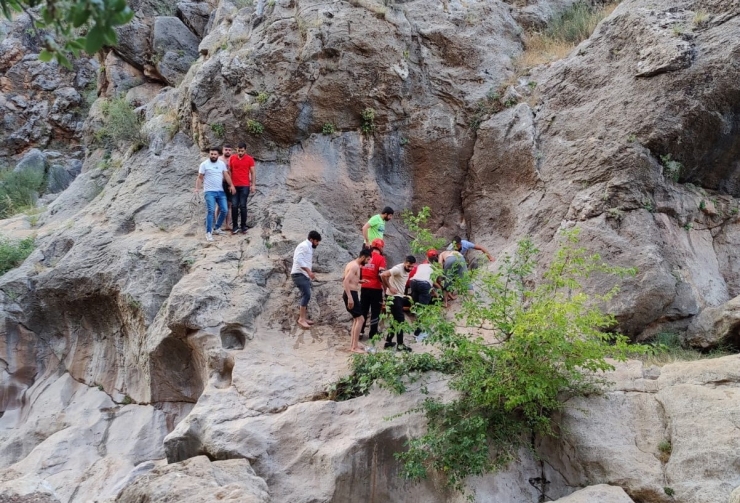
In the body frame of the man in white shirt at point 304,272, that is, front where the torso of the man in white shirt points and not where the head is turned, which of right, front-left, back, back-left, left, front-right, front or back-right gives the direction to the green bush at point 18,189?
back-left

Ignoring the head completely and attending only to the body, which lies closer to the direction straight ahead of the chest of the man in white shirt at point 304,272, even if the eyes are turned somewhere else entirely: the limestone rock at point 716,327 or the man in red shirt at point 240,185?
the limestone rock

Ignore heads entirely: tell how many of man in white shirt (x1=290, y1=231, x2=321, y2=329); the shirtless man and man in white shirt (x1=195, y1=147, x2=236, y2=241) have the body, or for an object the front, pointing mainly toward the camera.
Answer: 1

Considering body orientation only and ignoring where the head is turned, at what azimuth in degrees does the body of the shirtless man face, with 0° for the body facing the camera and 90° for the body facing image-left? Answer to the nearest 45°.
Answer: approximately 270°

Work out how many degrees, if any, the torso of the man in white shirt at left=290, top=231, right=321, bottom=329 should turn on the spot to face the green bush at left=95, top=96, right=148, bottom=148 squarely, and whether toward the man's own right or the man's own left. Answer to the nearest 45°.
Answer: approximately 135° to the man's own left

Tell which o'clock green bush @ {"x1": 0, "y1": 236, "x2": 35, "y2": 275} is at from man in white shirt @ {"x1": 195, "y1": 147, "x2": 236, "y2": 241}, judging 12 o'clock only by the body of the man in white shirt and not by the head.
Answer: The green bush is roughly at 4 o'clock from the man in white shirt.

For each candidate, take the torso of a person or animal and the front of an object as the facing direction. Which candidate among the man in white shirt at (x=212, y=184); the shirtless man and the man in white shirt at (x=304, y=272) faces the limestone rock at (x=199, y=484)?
the man in white shirt at (x=212, y=184)

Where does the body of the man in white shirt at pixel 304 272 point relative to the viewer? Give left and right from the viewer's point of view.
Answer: facing to the right of the viewer

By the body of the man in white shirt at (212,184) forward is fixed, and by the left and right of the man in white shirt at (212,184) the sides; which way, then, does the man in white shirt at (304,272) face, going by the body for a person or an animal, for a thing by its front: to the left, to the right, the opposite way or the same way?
to the left

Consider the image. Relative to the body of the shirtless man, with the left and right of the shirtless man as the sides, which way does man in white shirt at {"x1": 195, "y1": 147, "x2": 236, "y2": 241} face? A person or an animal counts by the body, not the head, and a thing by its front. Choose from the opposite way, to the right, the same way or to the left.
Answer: to the right

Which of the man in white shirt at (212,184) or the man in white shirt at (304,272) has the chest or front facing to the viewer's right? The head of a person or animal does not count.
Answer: the man in white shirt at (304,272)

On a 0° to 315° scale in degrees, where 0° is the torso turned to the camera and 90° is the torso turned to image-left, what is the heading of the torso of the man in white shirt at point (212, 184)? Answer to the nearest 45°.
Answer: approximately 0°

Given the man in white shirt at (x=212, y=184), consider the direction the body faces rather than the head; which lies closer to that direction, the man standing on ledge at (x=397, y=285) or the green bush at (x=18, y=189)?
the man standing on ledge

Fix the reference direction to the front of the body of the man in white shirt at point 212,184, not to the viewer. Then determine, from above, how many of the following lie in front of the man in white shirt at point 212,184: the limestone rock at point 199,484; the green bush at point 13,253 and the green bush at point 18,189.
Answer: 1

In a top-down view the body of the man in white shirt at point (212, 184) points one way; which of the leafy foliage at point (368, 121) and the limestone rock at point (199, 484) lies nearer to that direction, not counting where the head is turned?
the limestone rock
